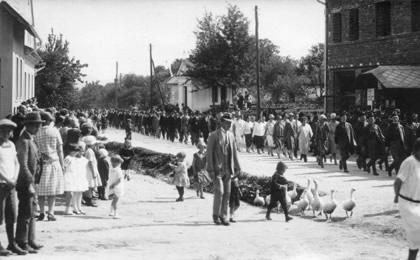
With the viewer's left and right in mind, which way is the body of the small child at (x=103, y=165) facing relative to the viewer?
facing to the right of the viewer

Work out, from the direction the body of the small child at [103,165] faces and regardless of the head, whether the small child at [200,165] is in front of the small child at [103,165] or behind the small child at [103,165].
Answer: in front

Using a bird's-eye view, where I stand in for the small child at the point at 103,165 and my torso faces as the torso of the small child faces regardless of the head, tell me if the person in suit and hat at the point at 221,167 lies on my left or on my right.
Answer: on my right

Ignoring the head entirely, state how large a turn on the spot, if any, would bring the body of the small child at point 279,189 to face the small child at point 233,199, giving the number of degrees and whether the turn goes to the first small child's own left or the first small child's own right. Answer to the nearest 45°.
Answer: approximately 180°

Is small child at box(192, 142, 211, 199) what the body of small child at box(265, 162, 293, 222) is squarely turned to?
no

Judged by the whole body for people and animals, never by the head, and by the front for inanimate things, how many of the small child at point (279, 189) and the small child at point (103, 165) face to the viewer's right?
2

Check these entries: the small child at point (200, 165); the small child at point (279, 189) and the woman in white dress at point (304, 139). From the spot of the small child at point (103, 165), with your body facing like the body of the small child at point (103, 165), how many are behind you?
0

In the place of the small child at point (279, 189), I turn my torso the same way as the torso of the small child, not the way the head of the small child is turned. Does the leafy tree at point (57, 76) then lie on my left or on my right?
on my left

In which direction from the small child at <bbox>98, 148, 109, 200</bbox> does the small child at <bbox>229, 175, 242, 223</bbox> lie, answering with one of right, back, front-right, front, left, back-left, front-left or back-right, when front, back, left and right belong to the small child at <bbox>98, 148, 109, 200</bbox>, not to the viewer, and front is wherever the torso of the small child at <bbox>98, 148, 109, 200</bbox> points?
front-right

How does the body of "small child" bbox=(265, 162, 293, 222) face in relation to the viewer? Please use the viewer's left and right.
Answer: facing to the right of the viewer

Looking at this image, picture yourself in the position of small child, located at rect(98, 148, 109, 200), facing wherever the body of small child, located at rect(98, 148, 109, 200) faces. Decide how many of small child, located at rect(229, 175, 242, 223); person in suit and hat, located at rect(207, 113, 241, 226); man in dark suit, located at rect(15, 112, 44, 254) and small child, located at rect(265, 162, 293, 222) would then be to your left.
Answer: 0

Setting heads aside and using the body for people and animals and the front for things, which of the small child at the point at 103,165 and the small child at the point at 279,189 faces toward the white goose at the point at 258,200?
the small child at the point at 103,165

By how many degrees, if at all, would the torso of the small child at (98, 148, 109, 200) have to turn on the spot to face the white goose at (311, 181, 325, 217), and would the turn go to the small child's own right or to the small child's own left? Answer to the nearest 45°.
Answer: approximately 45° to the small child's own right

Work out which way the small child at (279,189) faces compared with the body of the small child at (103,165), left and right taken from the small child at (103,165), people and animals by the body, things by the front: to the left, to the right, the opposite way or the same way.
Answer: the same way

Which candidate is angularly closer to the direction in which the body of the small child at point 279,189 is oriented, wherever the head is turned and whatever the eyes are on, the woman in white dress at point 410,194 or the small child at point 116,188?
the woman in white dress
